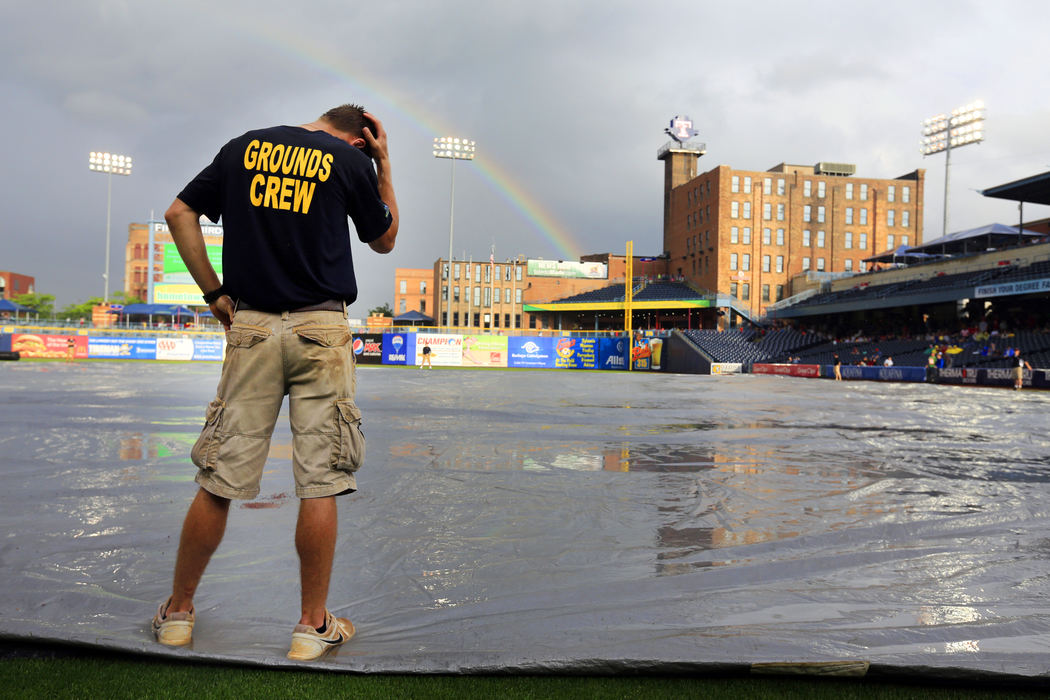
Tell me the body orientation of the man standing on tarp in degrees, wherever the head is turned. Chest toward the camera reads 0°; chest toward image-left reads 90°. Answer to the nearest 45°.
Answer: approximately 180°
